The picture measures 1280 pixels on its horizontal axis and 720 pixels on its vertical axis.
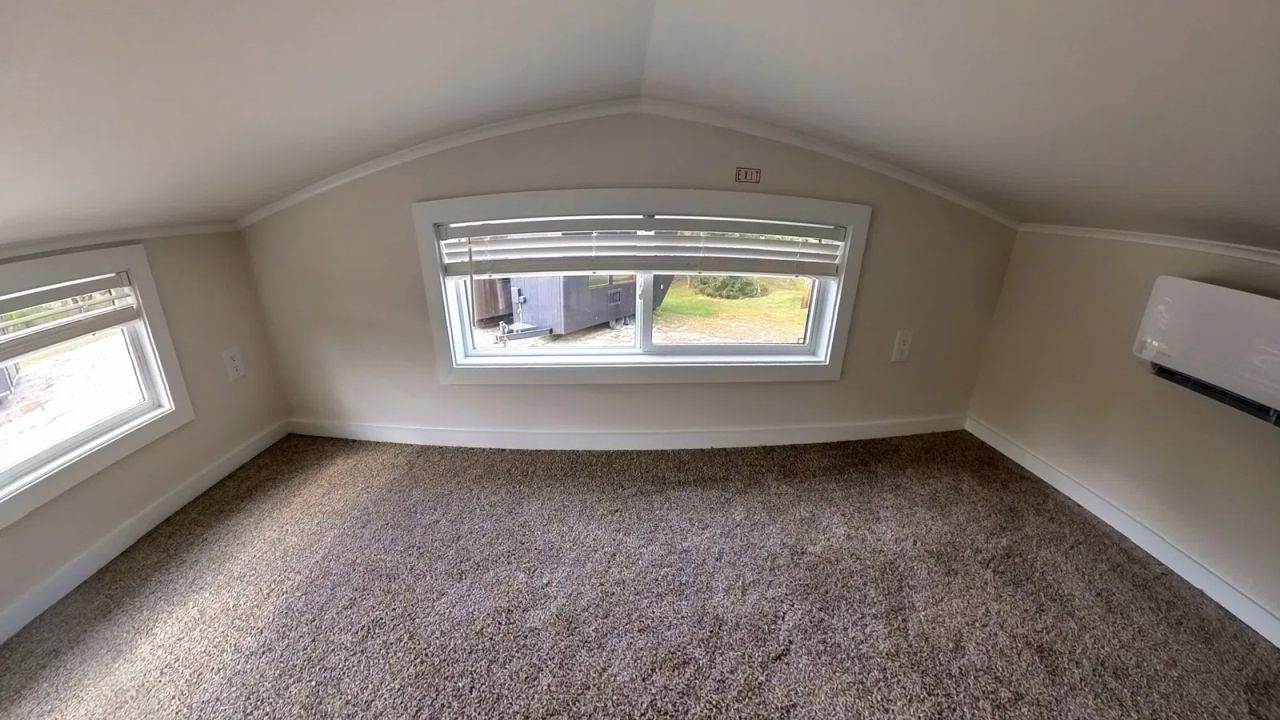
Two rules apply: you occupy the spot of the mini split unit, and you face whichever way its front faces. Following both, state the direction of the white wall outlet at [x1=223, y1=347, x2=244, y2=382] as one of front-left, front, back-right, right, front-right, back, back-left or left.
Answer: front

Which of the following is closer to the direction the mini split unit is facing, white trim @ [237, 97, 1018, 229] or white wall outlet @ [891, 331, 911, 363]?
the white trim

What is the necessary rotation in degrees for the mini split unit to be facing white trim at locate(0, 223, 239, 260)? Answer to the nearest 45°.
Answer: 0° — it already faces it

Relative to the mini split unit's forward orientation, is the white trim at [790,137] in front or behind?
in front

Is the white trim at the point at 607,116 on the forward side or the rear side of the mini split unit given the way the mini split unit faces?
on the forward side
